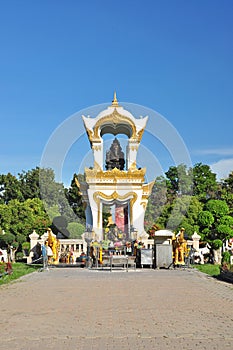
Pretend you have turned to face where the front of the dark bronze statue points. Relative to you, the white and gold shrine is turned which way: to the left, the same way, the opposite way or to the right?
the same way

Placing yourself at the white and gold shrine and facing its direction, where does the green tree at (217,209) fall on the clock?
The green tree is roughly at 10 o'clock from the white and gold shrine.

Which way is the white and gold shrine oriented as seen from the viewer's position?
toward the camera

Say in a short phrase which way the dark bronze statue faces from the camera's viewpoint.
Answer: facing the viewer

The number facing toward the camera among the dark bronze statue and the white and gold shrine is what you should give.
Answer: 2

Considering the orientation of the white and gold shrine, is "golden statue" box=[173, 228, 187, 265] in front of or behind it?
in front
